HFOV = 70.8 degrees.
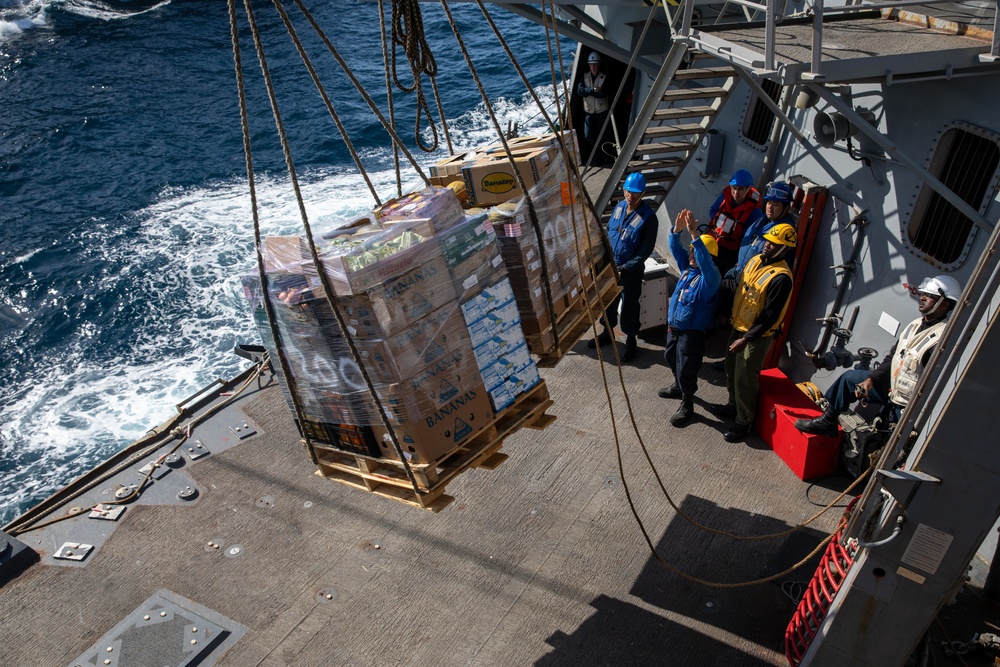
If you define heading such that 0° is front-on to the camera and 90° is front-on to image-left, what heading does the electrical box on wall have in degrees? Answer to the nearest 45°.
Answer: approximately 45°

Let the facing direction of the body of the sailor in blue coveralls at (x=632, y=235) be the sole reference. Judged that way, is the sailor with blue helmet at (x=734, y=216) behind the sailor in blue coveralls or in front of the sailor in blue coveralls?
behind

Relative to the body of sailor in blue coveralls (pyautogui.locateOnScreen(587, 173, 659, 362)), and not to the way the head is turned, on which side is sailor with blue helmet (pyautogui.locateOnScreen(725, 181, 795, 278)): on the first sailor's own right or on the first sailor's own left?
on the first sailor's own left

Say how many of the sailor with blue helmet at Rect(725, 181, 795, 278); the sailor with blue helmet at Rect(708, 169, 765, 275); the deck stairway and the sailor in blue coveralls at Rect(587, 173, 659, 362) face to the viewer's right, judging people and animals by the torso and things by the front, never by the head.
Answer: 0

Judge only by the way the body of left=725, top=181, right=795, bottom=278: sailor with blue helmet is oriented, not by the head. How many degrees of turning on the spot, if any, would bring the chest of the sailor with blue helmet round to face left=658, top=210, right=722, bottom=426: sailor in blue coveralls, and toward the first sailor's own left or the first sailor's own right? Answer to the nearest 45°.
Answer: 0° — they already face them

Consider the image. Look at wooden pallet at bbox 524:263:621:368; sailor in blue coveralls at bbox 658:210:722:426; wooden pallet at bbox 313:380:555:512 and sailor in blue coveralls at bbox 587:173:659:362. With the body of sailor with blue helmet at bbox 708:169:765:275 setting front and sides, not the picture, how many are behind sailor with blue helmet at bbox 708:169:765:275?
0

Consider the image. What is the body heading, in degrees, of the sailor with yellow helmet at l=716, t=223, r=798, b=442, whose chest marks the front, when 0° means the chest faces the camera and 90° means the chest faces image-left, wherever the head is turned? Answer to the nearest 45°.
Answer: approximately 45°

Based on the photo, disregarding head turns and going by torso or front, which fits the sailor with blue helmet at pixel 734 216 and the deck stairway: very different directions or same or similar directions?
same or similar directions

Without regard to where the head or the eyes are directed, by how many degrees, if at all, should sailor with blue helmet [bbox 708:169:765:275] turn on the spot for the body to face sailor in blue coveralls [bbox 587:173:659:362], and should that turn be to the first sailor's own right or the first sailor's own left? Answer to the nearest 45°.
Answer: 0° — they already face them

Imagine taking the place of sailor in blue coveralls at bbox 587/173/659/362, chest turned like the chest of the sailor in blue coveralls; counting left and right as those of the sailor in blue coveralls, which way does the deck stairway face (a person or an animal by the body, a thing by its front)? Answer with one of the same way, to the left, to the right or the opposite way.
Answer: the same way

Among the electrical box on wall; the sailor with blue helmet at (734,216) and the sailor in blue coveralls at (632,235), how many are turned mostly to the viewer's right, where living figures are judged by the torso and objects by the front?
0

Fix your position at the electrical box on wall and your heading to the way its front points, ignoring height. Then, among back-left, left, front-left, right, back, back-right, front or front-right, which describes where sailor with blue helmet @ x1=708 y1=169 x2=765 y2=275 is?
front-left

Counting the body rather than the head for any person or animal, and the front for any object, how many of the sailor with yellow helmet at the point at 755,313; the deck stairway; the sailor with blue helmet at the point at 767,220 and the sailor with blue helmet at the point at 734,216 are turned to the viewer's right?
0

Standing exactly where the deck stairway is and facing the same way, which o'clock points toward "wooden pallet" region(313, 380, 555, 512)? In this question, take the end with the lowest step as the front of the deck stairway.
The wooden pallet is roughly at 11 o'clock from the deck stairway.

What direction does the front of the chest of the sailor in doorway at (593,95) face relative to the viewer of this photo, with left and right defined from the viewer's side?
facing the viewer

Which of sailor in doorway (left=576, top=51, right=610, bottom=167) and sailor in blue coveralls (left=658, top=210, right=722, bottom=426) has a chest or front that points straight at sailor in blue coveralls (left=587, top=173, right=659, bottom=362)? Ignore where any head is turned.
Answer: the sailor in doorway
